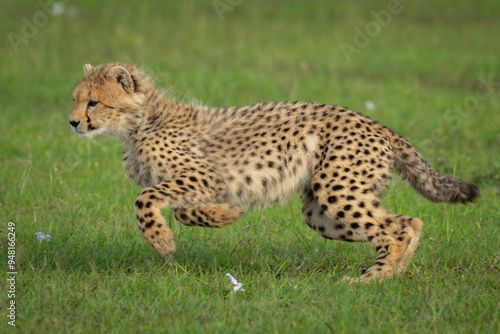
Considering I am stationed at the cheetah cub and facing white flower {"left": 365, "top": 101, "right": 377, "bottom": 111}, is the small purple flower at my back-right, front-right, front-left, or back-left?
back-left

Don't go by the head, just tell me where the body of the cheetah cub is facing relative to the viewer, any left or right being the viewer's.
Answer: facing to the left of the viewer

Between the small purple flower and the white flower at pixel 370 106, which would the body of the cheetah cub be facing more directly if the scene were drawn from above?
the small purple flower

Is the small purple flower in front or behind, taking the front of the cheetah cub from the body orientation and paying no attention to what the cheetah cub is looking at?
in front
